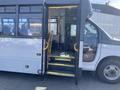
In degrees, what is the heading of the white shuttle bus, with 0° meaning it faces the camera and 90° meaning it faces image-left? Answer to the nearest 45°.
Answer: approximately 270°
